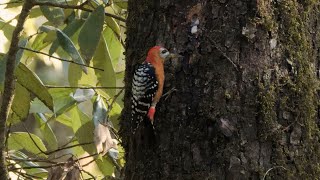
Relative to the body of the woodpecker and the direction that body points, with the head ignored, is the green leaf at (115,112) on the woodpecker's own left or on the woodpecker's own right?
on the woodpecker's own left

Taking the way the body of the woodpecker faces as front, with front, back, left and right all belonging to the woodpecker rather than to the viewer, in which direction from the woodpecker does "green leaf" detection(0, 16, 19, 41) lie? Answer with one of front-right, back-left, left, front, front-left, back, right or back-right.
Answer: back-left

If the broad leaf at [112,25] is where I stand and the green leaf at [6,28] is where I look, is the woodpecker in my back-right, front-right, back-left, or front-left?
back-left

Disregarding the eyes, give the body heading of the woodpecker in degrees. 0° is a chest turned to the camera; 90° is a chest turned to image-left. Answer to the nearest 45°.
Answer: approximately 270°

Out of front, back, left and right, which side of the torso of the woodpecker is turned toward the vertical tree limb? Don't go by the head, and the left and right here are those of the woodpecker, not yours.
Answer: back

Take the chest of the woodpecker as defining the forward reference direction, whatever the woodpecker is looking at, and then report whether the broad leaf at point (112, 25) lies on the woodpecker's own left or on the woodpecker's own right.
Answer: on the woodpecker's own left

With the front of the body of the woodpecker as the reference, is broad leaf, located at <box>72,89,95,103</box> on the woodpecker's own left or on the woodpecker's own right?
on the woodpecker's own left
